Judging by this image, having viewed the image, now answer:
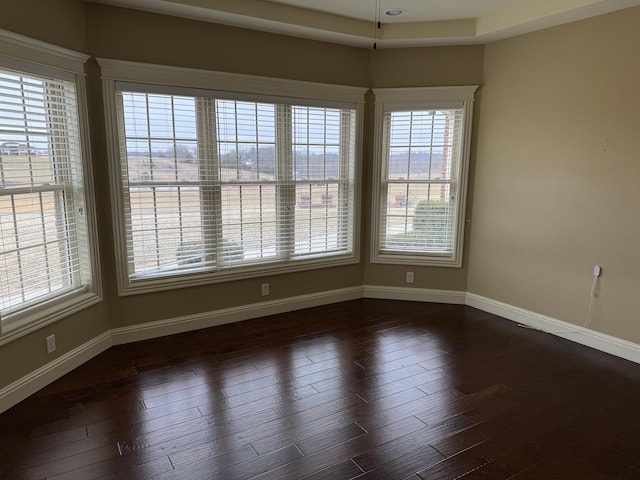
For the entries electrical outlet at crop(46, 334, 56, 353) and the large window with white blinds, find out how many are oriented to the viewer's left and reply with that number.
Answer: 0

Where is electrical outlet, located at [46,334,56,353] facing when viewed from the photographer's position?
facing the viewer and to the right of the viewer

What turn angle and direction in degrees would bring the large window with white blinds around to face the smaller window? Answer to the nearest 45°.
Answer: approximately 45° to its left

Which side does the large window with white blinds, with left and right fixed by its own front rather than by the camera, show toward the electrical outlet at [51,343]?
right

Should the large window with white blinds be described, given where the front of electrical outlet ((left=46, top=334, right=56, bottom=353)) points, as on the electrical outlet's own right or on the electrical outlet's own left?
on the electrical outlet's own left

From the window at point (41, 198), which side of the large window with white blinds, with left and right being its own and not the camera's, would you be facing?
right

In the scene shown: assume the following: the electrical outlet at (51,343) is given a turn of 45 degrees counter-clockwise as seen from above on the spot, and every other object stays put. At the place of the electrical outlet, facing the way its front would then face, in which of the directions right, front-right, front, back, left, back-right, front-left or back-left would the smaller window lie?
front
